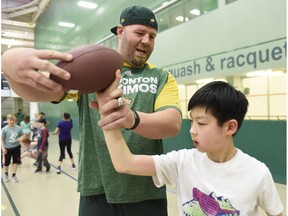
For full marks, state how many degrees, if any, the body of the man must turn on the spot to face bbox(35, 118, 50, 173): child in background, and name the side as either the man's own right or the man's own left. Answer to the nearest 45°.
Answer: approximately 180°

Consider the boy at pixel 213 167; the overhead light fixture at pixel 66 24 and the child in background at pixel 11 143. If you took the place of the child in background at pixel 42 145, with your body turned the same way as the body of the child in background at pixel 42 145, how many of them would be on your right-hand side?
1

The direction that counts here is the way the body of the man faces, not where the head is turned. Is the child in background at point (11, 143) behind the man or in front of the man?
behind

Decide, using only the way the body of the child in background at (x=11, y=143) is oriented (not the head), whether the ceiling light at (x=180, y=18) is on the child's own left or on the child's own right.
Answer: on the child's own left

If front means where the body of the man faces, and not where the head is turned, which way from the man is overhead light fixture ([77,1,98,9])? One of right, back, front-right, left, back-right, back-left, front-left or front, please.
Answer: back

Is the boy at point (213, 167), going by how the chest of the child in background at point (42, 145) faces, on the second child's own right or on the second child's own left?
on the second child's own left

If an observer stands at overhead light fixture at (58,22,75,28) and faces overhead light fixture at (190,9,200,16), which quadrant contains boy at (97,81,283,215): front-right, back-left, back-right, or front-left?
front-right

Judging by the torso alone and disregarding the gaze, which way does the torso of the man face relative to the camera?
toward the camera

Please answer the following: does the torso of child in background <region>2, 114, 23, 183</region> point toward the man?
yes

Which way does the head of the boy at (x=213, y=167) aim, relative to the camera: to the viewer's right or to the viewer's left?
to the viewer's left

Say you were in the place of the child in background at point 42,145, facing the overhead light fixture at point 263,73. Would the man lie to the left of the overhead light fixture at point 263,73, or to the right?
right

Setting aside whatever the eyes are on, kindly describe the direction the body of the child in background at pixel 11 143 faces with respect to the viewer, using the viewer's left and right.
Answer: facing the viewer
